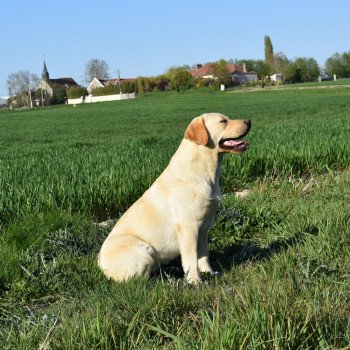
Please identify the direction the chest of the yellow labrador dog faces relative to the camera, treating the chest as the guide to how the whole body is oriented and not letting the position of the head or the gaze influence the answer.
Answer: to the viewer's right
